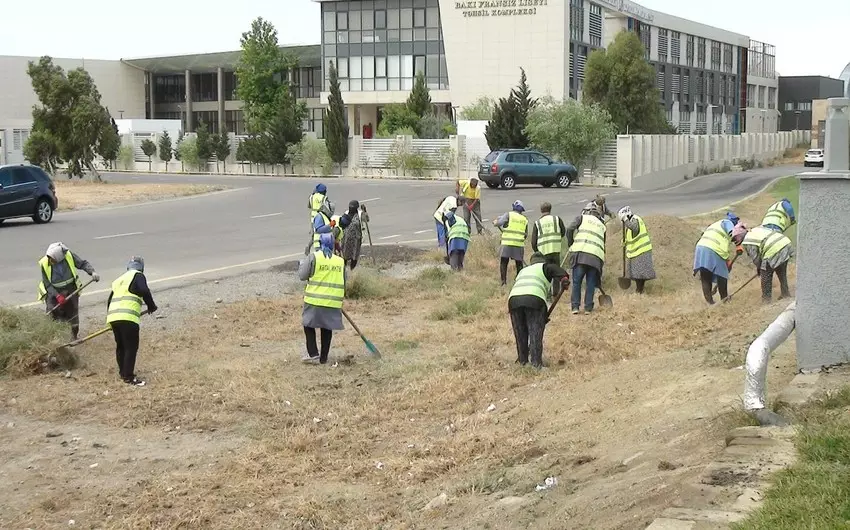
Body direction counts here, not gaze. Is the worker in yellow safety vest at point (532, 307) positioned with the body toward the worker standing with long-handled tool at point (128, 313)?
no

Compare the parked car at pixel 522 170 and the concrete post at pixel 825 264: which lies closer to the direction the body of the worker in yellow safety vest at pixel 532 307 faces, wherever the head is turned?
the parked car

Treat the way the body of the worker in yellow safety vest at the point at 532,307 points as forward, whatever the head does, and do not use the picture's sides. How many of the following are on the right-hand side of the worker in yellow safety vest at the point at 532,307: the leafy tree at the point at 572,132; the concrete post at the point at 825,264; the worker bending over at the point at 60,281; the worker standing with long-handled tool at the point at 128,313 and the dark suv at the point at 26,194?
1

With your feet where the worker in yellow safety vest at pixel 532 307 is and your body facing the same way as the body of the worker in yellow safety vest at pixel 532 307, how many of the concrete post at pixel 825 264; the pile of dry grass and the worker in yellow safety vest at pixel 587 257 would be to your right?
1

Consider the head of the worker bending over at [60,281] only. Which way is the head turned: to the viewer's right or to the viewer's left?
to the viewer's left

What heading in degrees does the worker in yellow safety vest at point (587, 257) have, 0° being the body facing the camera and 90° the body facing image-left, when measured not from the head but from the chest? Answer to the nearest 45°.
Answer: approximately 180°

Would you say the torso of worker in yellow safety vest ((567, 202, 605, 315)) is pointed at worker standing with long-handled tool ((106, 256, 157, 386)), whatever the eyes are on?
no

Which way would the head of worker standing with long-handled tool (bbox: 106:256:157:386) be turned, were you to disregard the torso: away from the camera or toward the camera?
away from the camera

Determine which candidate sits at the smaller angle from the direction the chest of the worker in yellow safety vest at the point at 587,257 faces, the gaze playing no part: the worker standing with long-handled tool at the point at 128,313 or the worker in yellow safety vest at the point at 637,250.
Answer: the worker in yellow safety vest

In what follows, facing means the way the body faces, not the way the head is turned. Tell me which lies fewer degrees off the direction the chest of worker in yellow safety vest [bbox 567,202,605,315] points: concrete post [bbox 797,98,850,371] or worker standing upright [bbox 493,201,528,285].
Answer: the worker standing upright

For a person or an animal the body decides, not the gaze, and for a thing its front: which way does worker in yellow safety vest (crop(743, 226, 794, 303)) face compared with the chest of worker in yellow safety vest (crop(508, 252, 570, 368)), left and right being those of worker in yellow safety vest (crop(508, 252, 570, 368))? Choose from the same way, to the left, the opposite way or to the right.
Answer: to the left
